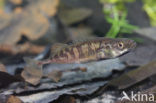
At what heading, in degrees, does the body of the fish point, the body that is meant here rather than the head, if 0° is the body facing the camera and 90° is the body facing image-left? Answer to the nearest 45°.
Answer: approximately 270°

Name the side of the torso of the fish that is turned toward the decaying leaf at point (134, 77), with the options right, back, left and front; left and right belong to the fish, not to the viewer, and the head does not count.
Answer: front
